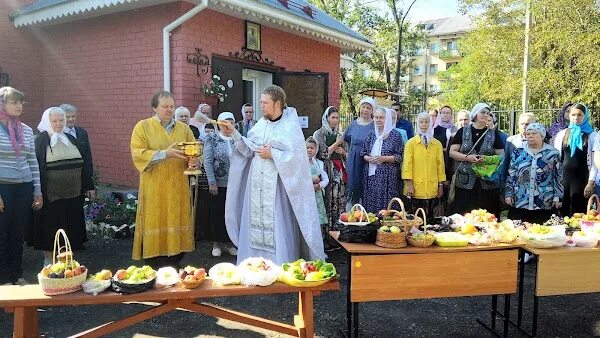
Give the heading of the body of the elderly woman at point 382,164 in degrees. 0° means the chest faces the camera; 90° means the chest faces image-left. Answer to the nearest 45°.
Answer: approximately 45°

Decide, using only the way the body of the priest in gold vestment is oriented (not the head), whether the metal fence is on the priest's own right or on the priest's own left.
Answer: on the priest's own left

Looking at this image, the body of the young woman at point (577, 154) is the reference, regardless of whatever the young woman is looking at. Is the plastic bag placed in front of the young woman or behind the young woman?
in front

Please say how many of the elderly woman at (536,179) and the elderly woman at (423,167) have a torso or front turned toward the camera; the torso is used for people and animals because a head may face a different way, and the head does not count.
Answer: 2

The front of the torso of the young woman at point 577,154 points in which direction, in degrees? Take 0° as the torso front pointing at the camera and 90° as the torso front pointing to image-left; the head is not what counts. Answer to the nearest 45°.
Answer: approximately 45°

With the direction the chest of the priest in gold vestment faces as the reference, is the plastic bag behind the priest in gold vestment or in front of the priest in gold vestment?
in front

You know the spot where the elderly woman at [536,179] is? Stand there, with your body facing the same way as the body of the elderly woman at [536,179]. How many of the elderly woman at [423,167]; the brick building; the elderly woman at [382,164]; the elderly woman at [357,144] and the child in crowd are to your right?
5

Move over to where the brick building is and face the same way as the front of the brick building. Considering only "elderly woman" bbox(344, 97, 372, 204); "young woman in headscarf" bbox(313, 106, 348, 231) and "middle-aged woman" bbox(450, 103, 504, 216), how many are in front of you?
3

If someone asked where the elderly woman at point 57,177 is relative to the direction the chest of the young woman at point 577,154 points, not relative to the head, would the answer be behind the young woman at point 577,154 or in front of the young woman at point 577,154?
in front

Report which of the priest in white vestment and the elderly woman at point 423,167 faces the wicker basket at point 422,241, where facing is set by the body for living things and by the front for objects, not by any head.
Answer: the elderly woman

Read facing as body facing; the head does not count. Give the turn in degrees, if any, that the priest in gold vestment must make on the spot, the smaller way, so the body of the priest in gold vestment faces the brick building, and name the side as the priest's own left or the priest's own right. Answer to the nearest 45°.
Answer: approximately 135° to the priest's own left

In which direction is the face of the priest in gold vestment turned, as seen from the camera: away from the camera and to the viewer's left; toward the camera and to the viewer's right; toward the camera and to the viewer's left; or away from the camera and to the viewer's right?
toward the camera and to the viewer's right
